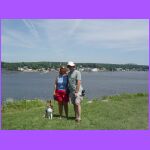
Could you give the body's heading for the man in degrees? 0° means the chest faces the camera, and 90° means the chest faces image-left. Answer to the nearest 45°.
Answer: approximately 45°

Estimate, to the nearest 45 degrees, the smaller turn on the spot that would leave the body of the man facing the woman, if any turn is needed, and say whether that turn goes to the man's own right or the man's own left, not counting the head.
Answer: approximately 90° to the man's own right
